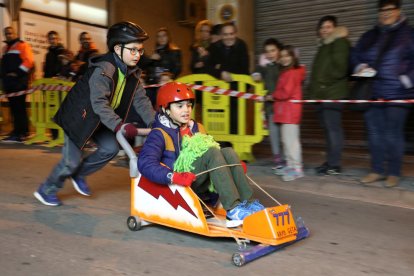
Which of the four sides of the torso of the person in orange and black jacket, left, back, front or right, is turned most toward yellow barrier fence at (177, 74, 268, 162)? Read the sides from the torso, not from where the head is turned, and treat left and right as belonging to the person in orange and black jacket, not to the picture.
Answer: left

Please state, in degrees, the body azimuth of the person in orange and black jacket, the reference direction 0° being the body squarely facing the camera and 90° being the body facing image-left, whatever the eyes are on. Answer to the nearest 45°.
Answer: approximately 45°

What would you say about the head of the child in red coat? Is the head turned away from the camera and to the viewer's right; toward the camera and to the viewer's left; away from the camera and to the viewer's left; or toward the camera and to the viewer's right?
toward the camera and to the viewer's left
